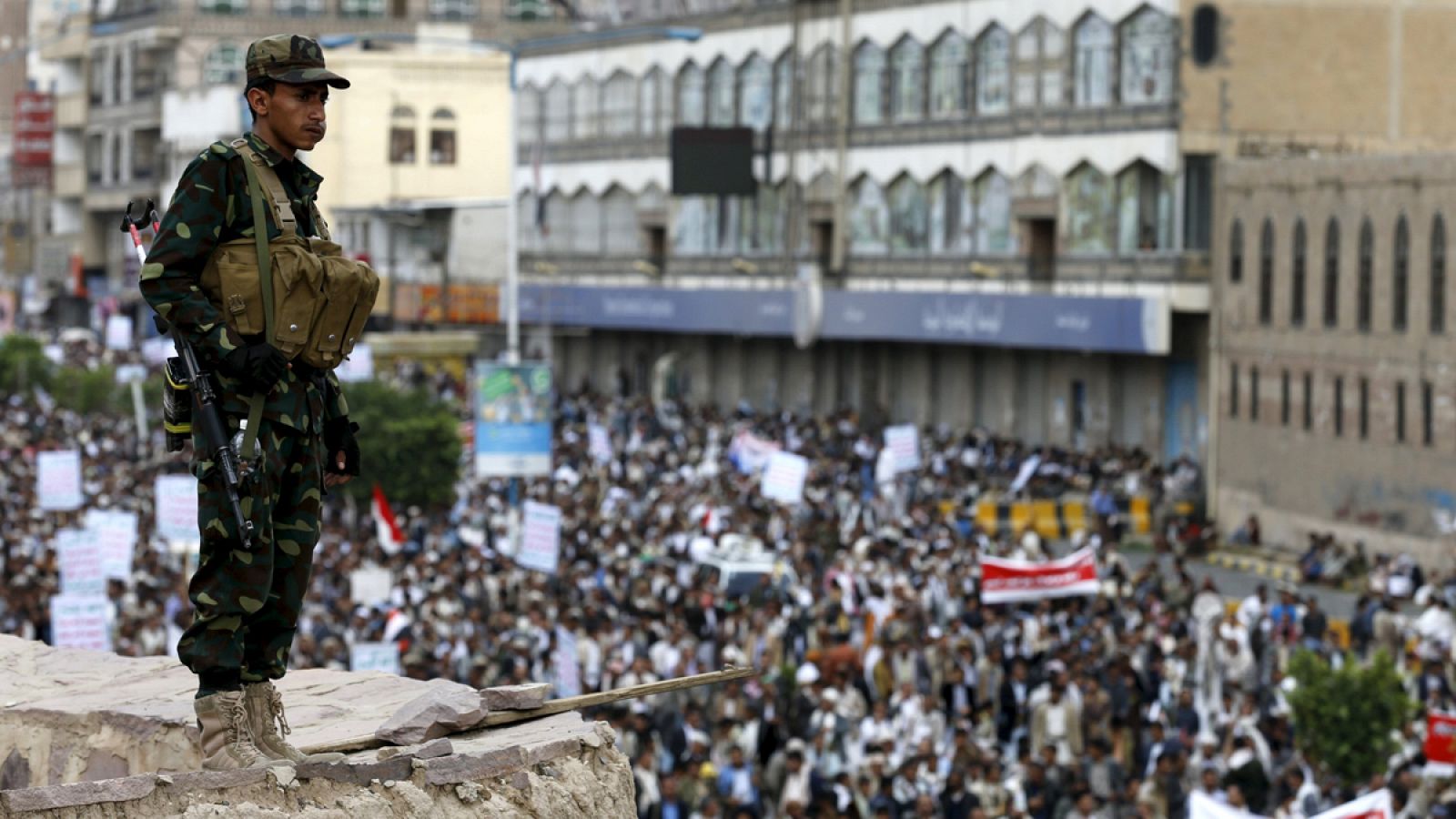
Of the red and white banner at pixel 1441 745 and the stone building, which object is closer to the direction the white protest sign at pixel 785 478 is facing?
the red and white banner

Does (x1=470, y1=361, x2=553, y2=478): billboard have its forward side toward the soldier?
yes

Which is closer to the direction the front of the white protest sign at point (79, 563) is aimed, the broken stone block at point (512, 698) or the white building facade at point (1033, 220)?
the broken stone block

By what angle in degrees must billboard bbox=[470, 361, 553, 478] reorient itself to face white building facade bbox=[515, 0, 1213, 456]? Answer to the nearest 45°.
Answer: approximately 135° to its left

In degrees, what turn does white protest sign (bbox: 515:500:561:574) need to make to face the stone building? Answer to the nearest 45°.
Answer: approximately 135° to its left

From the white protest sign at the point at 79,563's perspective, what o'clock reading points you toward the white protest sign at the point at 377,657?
the white protest sign at the point at 377,657 is roughly at 11 o'clock from the white protest sign at the point at 79,563.

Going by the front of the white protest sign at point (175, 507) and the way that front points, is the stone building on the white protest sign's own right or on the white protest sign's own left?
on the white protest sign's own left

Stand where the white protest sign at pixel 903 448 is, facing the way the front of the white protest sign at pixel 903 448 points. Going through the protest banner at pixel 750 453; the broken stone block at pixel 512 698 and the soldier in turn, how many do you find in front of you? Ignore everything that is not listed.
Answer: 2

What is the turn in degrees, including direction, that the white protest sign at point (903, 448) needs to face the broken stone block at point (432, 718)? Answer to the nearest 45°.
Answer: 0° — it already faces it

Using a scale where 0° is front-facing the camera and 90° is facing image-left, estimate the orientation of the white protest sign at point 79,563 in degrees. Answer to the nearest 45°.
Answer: approximately 0°

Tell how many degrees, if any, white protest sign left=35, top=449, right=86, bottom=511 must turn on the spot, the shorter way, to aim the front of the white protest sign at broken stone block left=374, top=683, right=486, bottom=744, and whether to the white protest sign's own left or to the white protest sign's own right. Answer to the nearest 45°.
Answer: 0° — it already faces it

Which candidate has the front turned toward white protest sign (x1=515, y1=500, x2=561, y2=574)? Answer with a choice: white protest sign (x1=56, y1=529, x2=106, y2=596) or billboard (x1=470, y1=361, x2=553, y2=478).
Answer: the billboard

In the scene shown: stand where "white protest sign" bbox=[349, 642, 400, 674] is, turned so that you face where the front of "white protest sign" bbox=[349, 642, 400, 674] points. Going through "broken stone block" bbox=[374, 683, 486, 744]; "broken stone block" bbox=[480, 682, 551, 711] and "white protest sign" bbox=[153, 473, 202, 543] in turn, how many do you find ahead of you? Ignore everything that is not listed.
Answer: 2

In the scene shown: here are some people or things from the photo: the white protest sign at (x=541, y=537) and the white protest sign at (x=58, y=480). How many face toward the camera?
2
